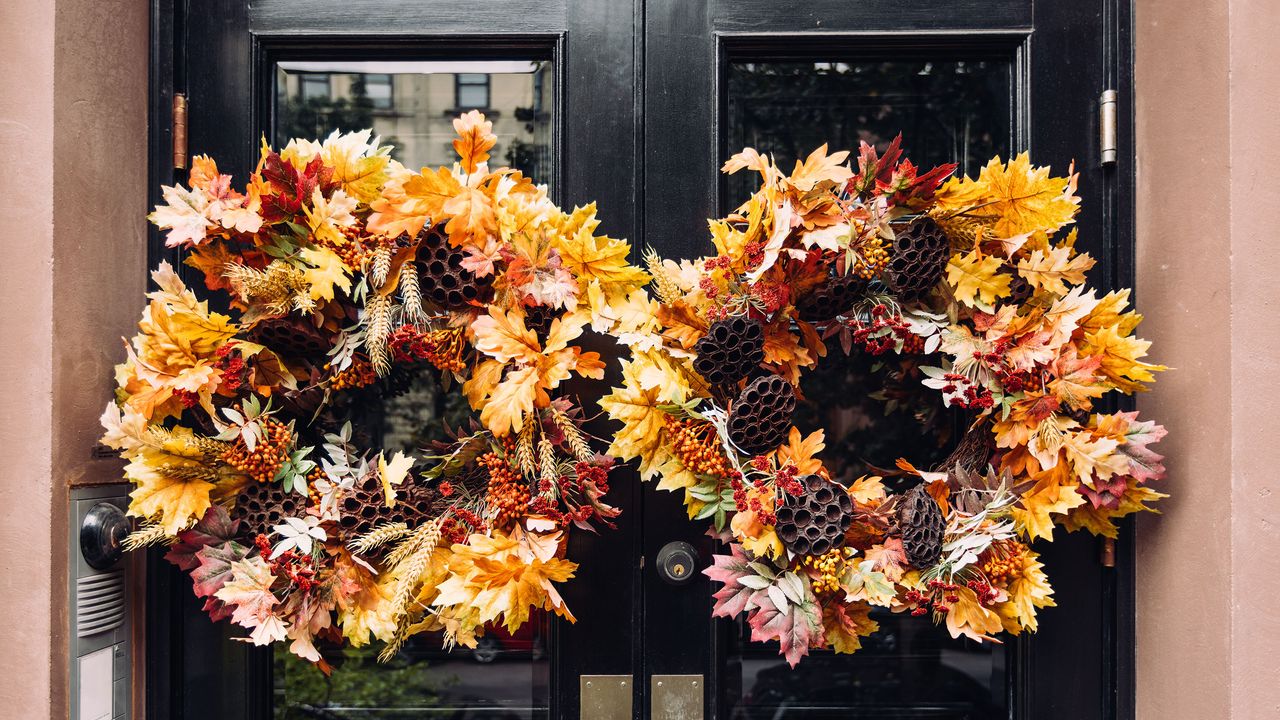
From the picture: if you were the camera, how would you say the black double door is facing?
facing the viewer

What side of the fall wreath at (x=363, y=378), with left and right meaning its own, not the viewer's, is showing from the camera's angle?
front

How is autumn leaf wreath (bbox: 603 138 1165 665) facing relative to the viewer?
toward the camera
